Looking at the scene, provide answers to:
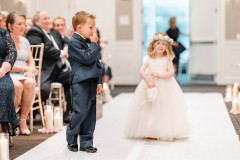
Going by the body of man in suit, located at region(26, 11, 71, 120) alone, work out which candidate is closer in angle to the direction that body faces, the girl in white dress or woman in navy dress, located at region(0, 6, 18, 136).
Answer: the girl in white dress

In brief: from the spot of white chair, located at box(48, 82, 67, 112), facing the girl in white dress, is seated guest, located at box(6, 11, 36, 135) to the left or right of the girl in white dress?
right

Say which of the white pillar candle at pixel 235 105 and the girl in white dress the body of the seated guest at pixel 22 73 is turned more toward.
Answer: the girl in white dress

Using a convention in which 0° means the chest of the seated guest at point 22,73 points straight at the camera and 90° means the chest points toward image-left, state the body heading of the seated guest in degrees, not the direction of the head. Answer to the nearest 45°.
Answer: approximately 315°

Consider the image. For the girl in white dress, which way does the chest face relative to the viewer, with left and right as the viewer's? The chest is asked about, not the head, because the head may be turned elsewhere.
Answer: facing the viewer

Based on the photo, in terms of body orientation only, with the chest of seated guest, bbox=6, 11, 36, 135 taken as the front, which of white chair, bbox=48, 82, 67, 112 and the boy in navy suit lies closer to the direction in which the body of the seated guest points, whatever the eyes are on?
the boy in navy suit

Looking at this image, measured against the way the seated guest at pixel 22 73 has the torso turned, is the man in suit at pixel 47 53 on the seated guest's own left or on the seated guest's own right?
on the seated guest's own left

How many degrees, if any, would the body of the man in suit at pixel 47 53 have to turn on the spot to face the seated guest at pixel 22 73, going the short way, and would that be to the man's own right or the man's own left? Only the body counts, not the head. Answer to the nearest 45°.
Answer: approximately 45° to the man's own right

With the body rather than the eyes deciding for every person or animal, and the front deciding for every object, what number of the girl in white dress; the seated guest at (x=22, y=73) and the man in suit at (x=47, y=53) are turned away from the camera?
0

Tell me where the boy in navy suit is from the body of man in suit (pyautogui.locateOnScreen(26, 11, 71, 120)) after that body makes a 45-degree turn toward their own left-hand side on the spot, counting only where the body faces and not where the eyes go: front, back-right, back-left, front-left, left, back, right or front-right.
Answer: right

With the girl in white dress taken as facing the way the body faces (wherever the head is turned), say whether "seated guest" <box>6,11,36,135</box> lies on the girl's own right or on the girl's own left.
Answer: on the girl's own right

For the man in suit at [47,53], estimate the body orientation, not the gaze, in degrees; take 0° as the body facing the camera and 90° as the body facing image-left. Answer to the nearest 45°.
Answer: approximately 315°
